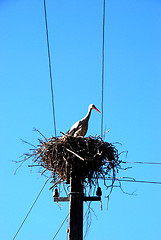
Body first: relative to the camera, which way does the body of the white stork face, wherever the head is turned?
to the viewer's right
